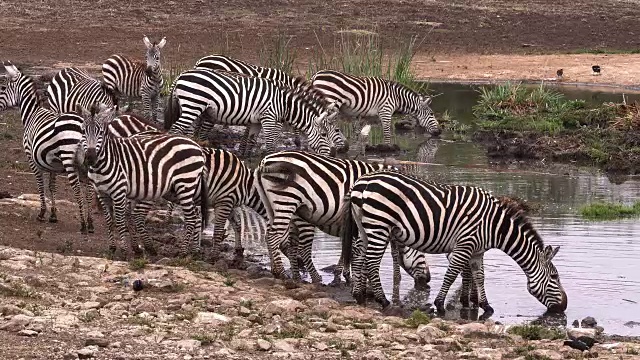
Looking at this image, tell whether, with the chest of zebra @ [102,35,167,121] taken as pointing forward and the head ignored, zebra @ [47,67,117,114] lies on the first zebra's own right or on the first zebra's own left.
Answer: on the first zebra's own right

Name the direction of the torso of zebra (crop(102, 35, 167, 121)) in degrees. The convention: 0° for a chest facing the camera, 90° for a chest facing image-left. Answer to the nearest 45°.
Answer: approximately 315°

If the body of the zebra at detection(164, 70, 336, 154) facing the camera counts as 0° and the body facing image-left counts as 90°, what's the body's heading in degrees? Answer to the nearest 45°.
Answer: approximately 270°

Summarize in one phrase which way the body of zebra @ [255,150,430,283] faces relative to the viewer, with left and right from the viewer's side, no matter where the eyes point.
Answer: facing to the right of the viewer

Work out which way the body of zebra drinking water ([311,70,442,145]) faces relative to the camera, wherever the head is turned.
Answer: to the viewer's right

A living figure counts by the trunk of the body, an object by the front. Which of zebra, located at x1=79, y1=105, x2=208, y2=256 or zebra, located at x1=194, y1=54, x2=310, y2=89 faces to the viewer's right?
zebra, located at x1=194, y1=54, x2=310, y2=89

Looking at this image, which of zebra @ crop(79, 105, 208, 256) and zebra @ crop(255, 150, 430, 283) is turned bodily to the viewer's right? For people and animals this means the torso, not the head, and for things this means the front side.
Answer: zebra @ crop(255, 150, 430, 283)

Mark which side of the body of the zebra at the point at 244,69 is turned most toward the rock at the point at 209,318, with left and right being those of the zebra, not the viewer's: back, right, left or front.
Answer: right

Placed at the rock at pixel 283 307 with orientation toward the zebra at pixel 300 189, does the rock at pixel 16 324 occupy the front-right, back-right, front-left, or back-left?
back-left

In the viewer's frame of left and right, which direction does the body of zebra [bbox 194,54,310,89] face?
facing to the right of the viewer

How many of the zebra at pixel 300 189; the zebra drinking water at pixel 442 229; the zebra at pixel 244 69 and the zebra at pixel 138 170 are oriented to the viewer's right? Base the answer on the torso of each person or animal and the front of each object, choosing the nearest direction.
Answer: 3

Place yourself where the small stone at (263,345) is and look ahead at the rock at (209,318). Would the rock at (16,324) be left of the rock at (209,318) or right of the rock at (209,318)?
left

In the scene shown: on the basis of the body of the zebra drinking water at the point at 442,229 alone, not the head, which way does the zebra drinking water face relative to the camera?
to the viewer's right

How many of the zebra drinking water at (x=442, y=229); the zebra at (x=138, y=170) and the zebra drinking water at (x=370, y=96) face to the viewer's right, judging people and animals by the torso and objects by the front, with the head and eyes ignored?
2
